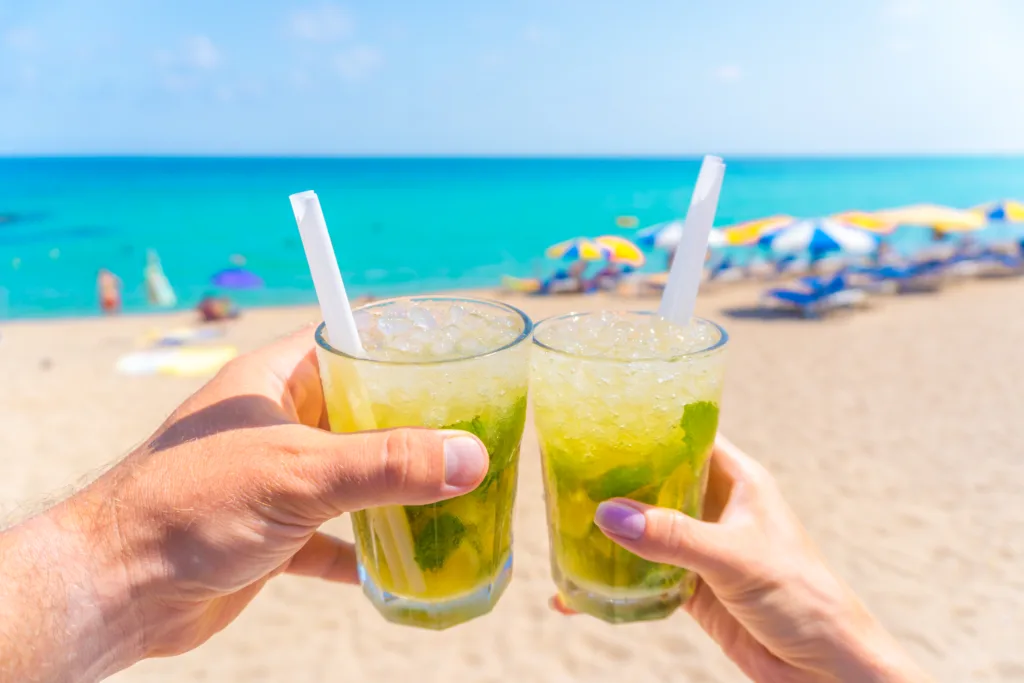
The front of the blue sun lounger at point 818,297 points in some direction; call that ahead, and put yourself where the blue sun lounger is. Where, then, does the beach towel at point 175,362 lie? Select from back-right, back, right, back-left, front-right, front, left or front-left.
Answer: front-left

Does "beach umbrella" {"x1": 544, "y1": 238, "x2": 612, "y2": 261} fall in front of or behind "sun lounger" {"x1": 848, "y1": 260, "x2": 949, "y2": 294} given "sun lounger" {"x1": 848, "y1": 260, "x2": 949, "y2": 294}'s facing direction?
in front

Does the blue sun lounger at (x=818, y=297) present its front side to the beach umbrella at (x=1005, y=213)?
no

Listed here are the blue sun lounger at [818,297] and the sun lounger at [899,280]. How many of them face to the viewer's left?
2

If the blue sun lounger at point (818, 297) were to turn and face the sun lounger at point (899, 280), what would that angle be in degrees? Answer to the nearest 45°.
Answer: approximately 135° to its right

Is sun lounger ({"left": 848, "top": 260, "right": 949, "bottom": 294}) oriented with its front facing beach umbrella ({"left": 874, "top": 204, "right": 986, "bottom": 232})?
no

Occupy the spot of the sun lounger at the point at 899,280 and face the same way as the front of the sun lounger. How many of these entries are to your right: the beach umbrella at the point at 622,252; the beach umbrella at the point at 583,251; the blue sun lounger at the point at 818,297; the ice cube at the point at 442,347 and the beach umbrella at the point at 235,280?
0

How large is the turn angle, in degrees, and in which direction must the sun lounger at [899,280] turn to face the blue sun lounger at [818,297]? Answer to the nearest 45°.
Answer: approximately 90° to its left

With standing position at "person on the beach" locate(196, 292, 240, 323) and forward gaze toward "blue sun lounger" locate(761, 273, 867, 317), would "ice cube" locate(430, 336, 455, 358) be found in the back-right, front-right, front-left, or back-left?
front-right

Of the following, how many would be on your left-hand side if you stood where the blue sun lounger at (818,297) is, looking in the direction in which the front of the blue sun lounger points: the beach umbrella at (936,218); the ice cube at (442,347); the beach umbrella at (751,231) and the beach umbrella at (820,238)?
1

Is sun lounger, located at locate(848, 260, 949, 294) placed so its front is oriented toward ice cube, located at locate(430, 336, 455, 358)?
no

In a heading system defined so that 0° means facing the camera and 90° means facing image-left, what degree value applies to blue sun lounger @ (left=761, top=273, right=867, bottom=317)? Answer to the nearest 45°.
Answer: approximately 90°

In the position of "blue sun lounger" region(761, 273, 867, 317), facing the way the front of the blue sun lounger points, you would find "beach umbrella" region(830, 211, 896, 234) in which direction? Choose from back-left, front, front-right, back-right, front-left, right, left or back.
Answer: right

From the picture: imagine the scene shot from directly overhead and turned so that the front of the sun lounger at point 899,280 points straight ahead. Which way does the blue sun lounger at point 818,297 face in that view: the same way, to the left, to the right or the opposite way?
the same way

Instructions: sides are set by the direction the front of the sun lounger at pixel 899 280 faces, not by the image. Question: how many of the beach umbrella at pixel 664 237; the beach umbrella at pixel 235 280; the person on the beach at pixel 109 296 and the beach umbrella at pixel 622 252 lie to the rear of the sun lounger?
0

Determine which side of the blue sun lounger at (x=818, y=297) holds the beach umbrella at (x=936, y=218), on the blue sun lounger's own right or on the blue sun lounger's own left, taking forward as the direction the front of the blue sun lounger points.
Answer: on the blue sun lounger's own right

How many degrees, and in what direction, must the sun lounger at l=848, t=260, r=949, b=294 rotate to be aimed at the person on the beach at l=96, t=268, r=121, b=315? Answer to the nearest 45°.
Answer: approximately 45° to its left

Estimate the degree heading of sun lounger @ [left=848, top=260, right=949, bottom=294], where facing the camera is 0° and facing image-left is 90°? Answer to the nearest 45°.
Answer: approximately 90°
